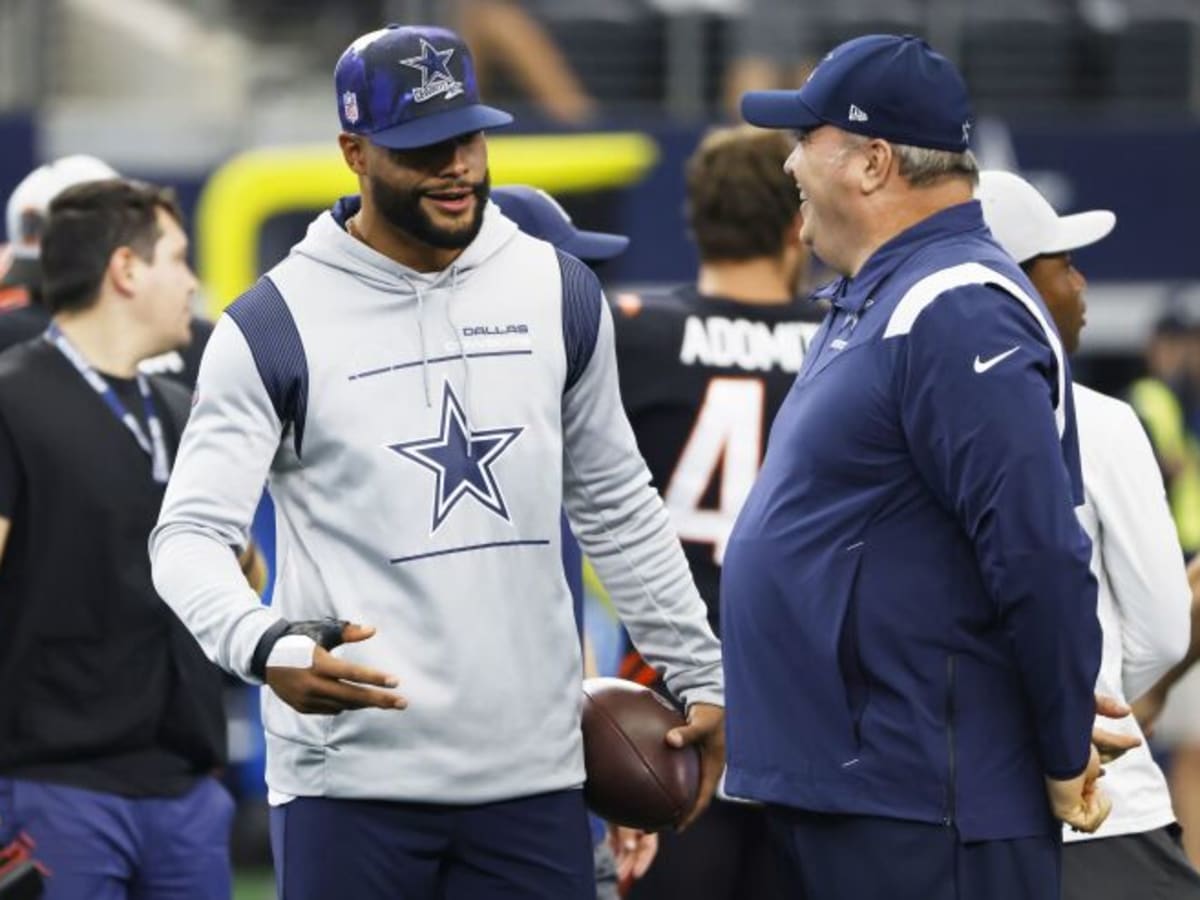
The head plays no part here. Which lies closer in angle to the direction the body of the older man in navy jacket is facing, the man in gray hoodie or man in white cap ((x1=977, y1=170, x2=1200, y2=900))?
the man in gray hoodie

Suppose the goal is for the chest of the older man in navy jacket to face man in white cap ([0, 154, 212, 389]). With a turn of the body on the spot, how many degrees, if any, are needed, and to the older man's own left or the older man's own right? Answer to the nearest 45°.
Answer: approximately 45° to the older man's own right

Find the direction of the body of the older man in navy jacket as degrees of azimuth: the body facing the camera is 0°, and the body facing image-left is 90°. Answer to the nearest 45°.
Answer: approximately 90°

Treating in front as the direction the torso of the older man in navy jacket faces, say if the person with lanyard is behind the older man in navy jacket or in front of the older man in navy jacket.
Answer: in front

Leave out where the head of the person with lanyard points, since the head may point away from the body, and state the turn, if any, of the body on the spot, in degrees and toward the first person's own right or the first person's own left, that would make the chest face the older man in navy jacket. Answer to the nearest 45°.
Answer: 0° — they already face them

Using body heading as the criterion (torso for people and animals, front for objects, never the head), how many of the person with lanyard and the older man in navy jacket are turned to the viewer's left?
1

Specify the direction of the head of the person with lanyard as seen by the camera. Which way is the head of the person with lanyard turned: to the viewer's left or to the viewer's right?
to the viewer's right

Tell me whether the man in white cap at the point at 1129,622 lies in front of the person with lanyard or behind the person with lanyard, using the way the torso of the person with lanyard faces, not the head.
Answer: in front

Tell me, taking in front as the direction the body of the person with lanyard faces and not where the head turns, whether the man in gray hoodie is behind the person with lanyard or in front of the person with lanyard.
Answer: in front

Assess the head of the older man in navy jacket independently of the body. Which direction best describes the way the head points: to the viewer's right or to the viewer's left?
to the viewer's left
